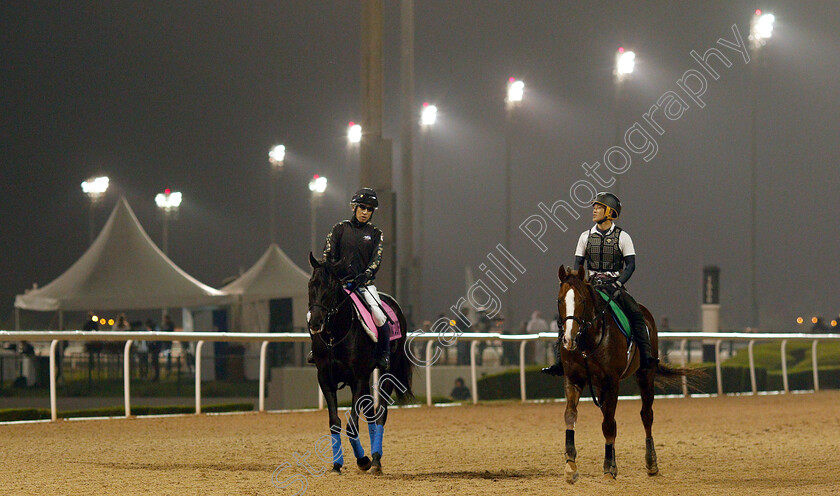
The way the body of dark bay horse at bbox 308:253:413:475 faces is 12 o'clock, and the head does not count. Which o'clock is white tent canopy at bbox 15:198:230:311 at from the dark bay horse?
The white tent canopy is roughly at 4 o'clock from the dark bay horse.

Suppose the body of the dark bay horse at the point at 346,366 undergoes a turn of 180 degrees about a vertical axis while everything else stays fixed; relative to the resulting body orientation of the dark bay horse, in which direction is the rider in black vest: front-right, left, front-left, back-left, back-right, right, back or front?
front-right

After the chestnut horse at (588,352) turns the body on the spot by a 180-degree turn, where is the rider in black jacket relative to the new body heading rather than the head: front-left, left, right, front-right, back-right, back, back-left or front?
back-left

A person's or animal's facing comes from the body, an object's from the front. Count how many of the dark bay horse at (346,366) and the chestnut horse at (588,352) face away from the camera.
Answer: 0

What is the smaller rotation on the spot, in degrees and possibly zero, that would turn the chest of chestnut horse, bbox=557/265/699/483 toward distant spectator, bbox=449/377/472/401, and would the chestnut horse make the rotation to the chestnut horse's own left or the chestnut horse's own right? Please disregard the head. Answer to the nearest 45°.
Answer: approximately 135° to the chestnut horse's own right

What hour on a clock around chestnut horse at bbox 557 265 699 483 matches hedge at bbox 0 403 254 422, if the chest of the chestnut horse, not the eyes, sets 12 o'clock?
The hedge is roughly at 3 o'clock from the chestnut horse.

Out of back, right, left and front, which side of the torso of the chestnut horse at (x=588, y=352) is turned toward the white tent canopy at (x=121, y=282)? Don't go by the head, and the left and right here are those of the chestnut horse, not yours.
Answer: right

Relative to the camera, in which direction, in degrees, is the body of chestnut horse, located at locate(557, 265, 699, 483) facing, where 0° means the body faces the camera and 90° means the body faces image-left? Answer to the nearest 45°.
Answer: approximately 45°
